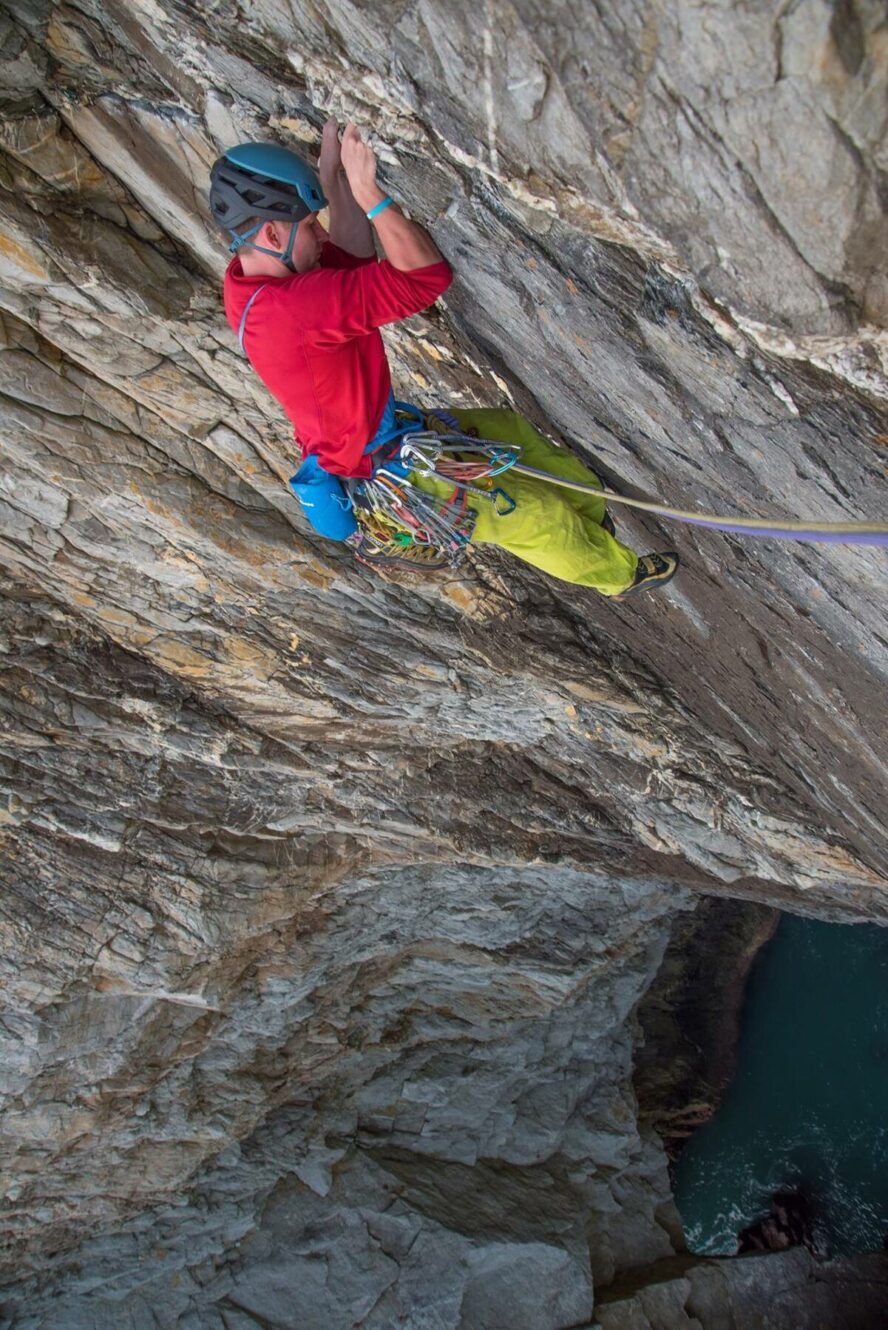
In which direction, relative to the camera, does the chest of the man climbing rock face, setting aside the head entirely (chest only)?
to the viewer's right
